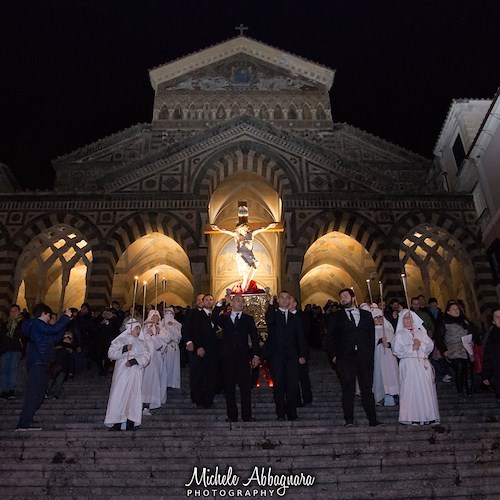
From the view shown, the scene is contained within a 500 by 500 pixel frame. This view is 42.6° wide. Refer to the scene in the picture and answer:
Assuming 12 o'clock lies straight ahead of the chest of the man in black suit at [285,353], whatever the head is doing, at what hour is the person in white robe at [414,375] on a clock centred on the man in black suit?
The person in white robe is roughly at 9 o'clock from the man in black suit.

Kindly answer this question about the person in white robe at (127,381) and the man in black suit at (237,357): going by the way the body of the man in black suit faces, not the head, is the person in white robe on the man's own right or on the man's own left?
on the man's own right

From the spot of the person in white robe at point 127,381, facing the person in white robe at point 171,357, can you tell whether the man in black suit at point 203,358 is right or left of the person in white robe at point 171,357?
right

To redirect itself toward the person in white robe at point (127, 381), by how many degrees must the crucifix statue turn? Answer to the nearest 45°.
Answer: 0° — it already faces them

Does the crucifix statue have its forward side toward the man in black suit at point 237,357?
yes
